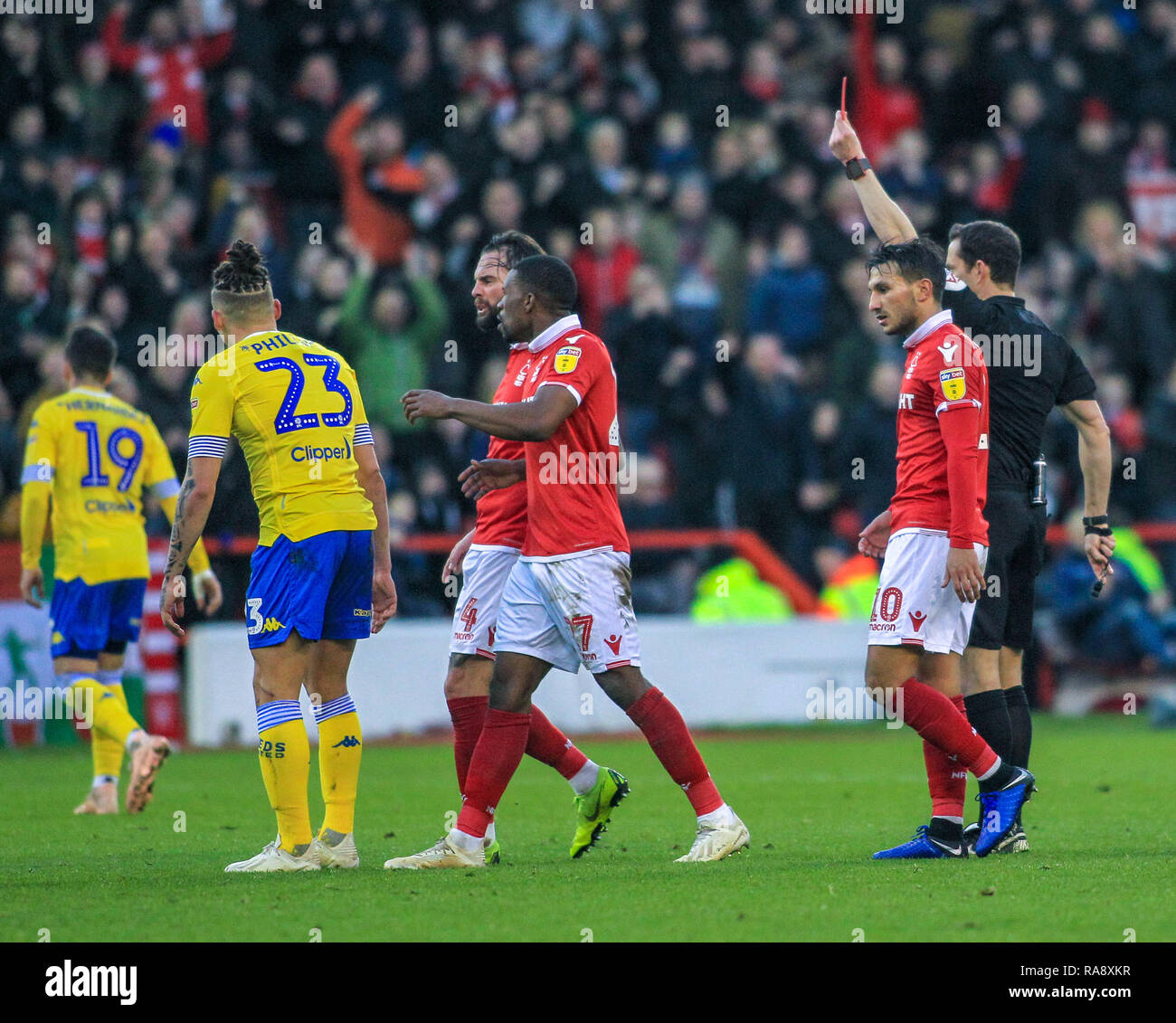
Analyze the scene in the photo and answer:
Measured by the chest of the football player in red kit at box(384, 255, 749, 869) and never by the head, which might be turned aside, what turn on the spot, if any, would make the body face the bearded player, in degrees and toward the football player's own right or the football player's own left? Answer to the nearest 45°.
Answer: approximately 45° to the football player's own right

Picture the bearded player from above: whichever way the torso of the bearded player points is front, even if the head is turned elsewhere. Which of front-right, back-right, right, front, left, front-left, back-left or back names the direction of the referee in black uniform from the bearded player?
back-left

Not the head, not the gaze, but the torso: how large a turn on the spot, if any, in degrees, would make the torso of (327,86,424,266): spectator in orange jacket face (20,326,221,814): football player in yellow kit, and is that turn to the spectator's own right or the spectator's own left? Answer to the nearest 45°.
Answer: approximately 45° to the spectator's own right

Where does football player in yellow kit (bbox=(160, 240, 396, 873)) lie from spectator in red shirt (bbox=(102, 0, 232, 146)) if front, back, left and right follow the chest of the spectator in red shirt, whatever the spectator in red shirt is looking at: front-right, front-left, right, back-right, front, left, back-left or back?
front

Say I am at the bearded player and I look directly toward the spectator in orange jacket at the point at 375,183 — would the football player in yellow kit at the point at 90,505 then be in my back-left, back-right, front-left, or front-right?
front-left

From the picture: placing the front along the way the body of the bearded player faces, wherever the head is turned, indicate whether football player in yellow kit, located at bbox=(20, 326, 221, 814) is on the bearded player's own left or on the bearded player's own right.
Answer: on the bearded player's own right

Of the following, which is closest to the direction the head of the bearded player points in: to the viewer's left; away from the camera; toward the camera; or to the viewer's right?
to the viewer's left

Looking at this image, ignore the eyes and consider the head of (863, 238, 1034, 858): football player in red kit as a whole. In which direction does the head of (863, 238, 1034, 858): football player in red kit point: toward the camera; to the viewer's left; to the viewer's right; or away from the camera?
to the viewer's left

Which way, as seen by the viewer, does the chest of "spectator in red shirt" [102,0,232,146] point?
toward the camera

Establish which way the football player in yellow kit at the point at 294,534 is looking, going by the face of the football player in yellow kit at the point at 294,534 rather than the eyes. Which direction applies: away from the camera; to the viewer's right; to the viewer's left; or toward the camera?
away from the camera

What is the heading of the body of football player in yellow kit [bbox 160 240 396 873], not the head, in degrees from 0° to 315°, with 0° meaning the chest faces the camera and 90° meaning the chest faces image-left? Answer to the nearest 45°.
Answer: approximately 135°

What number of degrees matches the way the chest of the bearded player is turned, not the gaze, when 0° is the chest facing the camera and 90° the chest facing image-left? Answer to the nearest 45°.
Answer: approximately 45°
